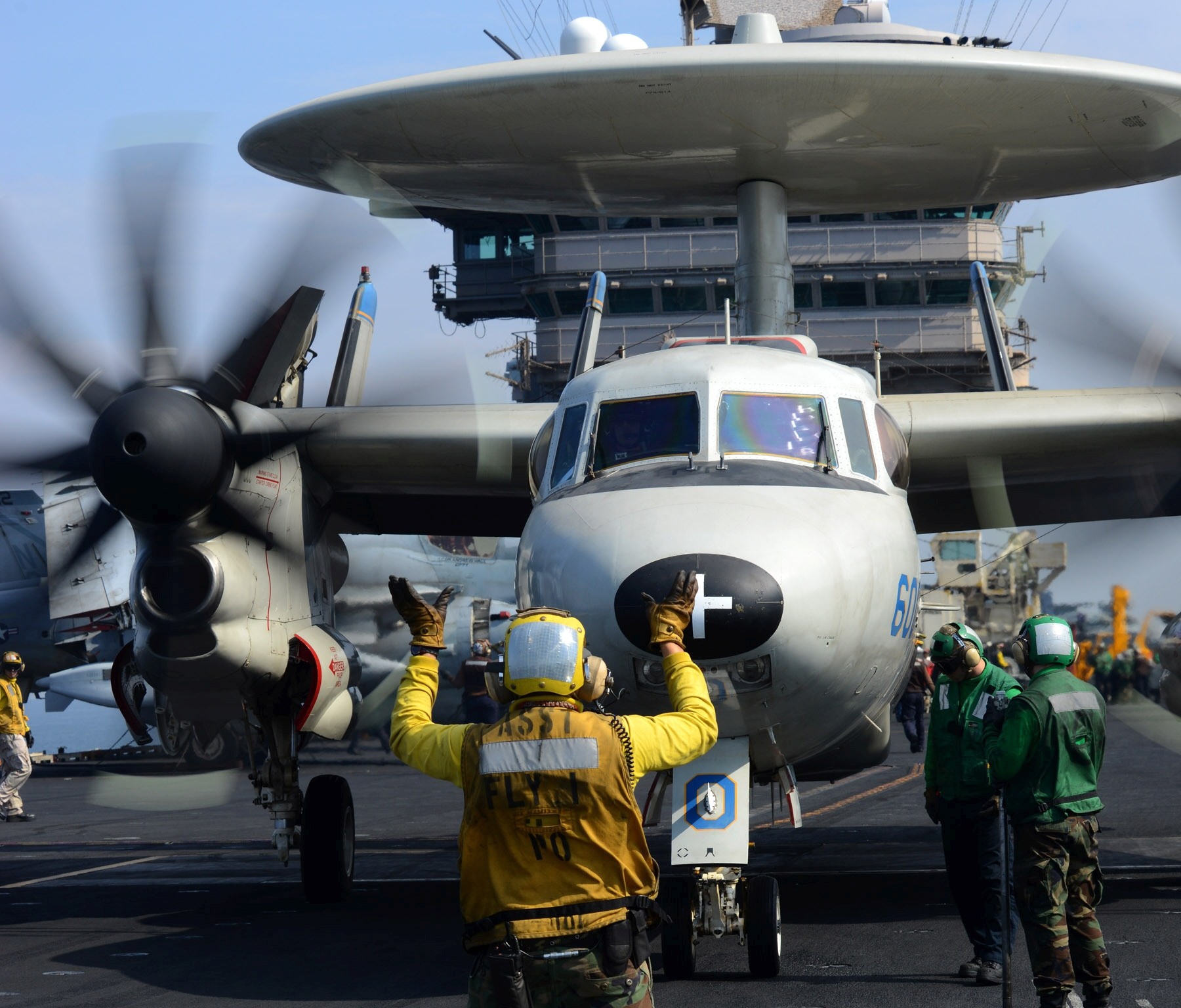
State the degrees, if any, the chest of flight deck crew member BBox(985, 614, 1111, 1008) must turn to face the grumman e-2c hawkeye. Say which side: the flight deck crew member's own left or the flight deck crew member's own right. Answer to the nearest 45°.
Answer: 0° — they already face it

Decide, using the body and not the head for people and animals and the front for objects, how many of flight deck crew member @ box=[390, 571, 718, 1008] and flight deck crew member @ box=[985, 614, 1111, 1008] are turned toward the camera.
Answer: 0

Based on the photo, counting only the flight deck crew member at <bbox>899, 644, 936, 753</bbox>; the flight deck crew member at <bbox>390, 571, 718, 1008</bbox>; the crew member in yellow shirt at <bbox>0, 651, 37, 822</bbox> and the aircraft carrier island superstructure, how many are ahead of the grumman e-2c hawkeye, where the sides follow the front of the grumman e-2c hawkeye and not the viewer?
1

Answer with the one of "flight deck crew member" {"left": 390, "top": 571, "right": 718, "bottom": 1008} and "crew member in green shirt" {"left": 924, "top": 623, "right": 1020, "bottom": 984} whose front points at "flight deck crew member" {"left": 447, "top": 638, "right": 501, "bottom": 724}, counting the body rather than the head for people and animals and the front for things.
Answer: "flight deck crew member" {"left": 390, "top": 571, "right": 718, "bottom": 1008}

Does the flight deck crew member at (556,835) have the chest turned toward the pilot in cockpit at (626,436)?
yes

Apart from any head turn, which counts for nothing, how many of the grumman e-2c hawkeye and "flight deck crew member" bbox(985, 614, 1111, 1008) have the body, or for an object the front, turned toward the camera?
1

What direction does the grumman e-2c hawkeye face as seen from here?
toward the camera

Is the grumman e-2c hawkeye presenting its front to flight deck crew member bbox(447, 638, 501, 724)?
no

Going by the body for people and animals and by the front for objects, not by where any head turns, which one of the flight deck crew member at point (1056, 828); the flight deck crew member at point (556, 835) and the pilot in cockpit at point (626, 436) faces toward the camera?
the pilot in cockpit

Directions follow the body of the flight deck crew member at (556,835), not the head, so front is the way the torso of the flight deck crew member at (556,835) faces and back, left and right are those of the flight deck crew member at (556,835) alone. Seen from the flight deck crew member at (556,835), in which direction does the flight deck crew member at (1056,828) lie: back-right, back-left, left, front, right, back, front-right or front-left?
front-right

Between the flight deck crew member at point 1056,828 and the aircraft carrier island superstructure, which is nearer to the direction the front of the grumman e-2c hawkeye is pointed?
the flight deck crew member

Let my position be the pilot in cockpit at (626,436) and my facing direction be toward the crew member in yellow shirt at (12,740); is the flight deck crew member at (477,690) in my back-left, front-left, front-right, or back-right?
front-right

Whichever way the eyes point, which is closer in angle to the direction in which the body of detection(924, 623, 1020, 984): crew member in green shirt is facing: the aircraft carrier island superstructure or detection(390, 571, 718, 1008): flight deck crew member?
the flight deck crew member

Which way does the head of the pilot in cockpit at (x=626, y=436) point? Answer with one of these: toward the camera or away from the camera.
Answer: toward the camera

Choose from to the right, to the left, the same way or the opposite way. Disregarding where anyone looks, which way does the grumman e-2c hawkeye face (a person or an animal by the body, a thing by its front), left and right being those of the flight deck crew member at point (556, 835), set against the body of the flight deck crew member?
the opposite way

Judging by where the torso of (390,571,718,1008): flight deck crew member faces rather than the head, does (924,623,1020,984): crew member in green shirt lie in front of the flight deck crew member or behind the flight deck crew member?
in front

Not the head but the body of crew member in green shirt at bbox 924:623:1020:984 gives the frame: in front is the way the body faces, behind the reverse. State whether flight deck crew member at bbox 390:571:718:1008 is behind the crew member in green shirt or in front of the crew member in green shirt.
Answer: in front

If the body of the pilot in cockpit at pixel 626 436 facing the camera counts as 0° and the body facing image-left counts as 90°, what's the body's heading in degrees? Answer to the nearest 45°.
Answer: approximately 0°

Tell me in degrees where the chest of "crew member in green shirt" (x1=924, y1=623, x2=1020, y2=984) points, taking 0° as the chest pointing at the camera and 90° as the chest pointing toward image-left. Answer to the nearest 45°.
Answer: approximately 45°

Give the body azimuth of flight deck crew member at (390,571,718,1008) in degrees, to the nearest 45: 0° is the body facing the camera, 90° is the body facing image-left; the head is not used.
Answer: approximately 180°
